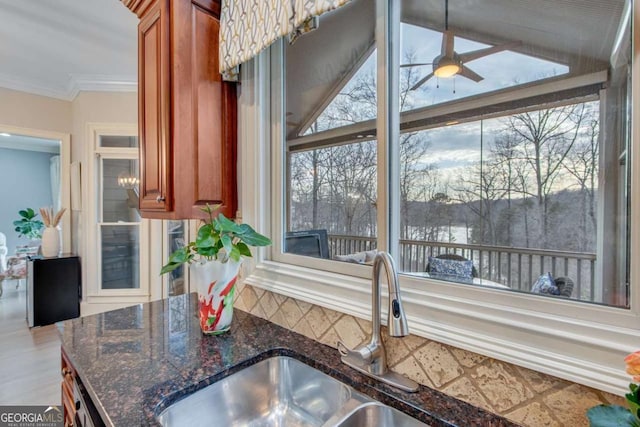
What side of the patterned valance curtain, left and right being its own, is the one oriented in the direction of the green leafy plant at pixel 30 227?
right

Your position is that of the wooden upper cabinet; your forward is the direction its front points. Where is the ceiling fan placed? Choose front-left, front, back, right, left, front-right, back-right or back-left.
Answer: back-left

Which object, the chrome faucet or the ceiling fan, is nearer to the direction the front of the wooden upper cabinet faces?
the chrome faucet

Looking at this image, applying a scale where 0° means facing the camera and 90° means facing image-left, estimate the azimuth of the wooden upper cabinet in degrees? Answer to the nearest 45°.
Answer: approximately 45°

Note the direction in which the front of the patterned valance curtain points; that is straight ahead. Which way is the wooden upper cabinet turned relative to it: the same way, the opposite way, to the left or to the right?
the same way

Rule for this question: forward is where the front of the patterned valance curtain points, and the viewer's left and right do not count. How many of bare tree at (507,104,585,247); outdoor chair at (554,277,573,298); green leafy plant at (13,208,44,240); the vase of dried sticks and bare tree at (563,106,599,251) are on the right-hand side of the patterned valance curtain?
2

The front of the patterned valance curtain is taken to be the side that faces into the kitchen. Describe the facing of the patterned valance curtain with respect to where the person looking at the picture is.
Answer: facing the viewer and to the left of the viewer

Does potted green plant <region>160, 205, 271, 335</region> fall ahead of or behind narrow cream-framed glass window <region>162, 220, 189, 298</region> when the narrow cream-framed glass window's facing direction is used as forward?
ahead

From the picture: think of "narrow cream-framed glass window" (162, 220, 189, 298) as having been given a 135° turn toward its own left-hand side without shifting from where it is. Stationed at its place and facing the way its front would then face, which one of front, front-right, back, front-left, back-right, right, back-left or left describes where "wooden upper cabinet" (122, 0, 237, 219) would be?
back-right
